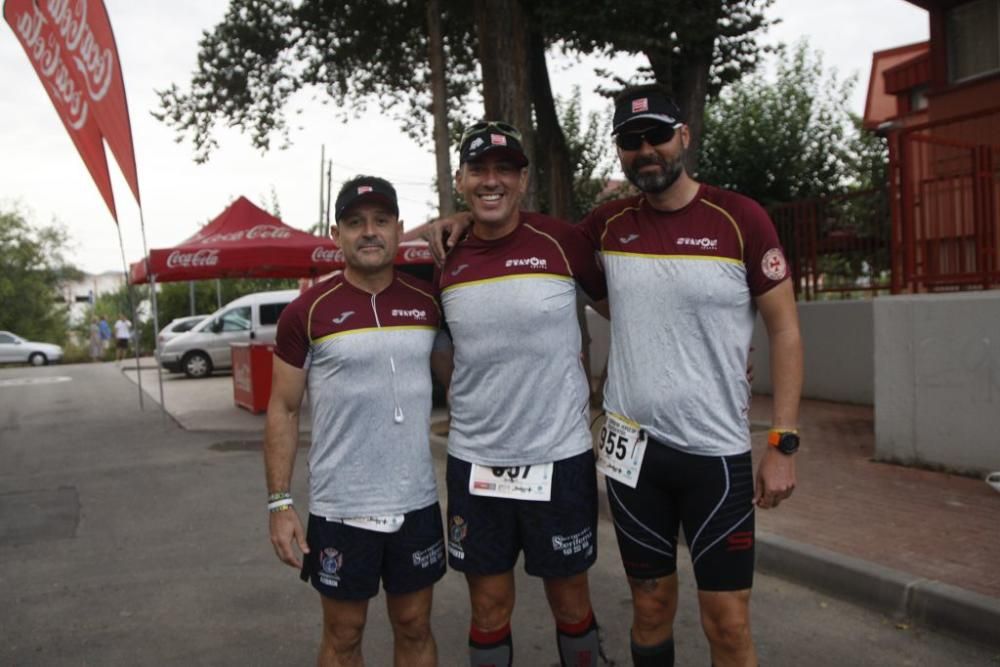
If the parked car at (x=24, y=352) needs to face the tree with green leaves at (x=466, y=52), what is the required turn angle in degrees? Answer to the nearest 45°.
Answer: approximately 90° to its right

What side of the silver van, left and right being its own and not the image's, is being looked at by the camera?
left

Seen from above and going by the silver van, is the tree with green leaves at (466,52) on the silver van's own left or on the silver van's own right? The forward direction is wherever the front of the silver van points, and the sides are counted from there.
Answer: on the silver van's own left

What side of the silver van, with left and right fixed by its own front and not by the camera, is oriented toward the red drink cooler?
left

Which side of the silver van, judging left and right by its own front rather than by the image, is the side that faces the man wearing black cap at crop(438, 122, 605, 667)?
left
